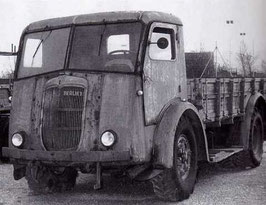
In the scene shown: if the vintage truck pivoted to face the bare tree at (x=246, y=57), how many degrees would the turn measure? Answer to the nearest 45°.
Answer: approximately 180°

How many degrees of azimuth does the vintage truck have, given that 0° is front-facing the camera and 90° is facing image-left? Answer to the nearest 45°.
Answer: approximately 45°
